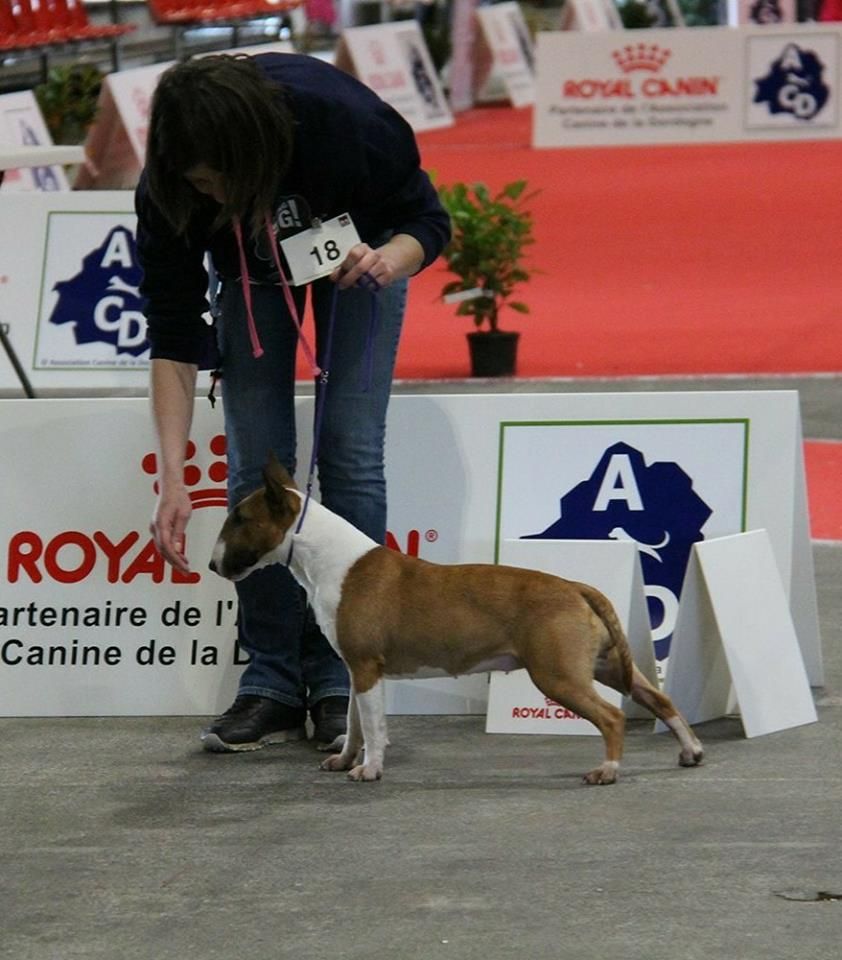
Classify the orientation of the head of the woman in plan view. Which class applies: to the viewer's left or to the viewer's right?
to the viewer's left

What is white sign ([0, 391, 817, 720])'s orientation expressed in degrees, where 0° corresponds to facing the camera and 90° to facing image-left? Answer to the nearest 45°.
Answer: approximately 0°

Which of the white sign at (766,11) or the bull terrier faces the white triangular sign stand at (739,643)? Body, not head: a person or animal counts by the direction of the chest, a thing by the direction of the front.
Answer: the white sign

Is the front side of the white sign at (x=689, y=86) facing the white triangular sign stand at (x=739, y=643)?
yes

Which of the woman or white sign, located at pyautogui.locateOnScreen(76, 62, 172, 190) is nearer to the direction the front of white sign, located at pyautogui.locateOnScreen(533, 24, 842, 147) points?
the woman

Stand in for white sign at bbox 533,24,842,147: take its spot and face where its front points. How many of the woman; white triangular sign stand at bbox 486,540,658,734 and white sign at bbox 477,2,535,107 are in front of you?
2

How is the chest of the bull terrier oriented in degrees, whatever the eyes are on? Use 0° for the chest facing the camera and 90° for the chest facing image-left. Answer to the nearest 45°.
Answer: approximately 90°
